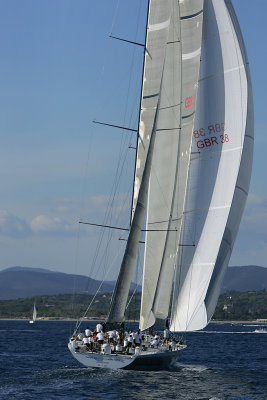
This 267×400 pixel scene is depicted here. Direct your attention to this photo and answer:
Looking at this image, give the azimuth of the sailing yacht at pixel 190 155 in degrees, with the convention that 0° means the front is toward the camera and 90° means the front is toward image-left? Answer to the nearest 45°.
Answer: approximately 225°
